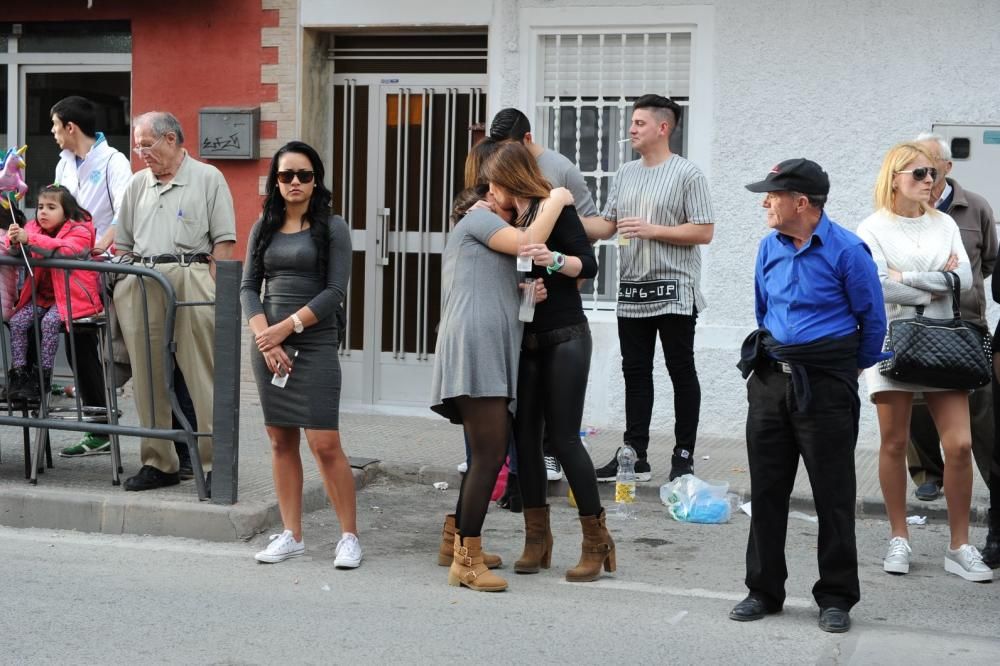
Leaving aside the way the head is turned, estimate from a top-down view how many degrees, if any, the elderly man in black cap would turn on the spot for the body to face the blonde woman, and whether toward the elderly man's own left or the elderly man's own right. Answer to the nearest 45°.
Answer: approximately 180°

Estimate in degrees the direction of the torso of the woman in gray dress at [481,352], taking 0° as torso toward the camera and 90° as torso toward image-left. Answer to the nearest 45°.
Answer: approximately 270°

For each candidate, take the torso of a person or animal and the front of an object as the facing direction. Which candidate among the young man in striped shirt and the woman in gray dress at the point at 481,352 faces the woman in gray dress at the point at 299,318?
the young man in striped shirt

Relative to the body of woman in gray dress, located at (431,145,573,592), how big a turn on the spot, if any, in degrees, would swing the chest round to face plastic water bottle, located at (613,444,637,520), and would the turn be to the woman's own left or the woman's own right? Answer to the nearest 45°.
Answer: approximately 45° to the woman's own left

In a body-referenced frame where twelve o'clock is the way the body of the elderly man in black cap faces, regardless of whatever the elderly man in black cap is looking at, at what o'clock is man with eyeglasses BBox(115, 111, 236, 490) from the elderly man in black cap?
The man with eyeglasses is roughly at 2 o'clock from the elderly man in black cap.

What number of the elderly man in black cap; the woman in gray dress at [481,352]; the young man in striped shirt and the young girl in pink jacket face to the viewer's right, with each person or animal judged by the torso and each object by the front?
1

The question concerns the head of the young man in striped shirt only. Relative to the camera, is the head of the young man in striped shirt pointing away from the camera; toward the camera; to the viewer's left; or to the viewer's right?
to the viewer's left

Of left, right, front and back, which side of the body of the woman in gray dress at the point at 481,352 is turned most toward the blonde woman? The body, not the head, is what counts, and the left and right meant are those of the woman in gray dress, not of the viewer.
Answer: front

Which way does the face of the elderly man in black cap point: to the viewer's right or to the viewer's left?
to the viewer's left

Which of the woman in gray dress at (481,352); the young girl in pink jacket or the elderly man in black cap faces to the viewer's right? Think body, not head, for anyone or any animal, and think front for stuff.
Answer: the woman in gray dress

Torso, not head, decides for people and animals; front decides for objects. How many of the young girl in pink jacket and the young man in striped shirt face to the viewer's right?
0

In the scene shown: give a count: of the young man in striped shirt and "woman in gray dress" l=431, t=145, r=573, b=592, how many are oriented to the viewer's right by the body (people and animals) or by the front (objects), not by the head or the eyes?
1

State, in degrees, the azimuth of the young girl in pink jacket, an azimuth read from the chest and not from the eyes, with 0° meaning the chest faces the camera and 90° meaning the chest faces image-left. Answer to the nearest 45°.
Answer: approximately 45°

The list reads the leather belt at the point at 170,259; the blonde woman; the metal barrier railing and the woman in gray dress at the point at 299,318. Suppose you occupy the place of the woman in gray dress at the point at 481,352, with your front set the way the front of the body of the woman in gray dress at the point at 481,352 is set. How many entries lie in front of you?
1

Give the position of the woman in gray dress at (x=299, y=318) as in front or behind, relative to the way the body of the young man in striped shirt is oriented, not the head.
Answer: in front
